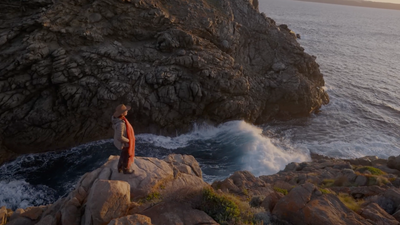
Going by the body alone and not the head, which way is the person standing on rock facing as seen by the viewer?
to the viewer's right

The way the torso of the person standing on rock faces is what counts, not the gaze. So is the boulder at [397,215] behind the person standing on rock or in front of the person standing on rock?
in front

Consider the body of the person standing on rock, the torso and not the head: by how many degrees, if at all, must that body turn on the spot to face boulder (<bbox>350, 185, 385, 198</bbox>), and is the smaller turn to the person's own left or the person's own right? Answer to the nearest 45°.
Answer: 0° — they already face it

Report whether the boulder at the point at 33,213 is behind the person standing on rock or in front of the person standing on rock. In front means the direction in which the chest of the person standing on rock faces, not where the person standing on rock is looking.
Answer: behind

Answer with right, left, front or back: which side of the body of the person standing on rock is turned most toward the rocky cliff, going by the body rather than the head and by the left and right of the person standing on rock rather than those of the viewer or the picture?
left

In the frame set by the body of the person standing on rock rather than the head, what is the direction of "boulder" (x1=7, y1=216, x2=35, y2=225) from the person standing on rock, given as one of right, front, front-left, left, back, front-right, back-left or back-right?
back

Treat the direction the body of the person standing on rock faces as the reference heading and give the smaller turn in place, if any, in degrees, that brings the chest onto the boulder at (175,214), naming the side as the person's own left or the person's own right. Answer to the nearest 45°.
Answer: approximately 45° to the person's own right

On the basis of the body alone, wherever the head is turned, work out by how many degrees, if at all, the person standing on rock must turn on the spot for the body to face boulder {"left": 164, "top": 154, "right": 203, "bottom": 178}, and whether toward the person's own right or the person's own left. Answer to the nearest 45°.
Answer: approximately 45° to the person's own left

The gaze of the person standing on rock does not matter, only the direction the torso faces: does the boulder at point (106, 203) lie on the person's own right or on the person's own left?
on the person's own right

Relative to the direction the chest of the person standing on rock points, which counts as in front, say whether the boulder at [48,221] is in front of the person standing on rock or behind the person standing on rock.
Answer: behind
